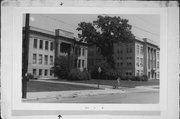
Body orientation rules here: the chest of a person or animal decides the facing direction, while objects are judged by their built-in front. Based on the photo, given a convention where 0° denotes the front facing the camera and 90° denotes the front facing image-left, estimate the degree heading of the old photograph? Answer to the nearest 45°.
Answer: approximately 0°
